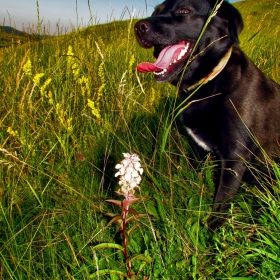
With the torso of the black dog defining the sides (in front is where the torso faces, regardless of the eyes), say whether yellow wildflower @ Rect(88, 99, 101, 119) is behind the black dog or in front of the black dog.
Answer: in front
